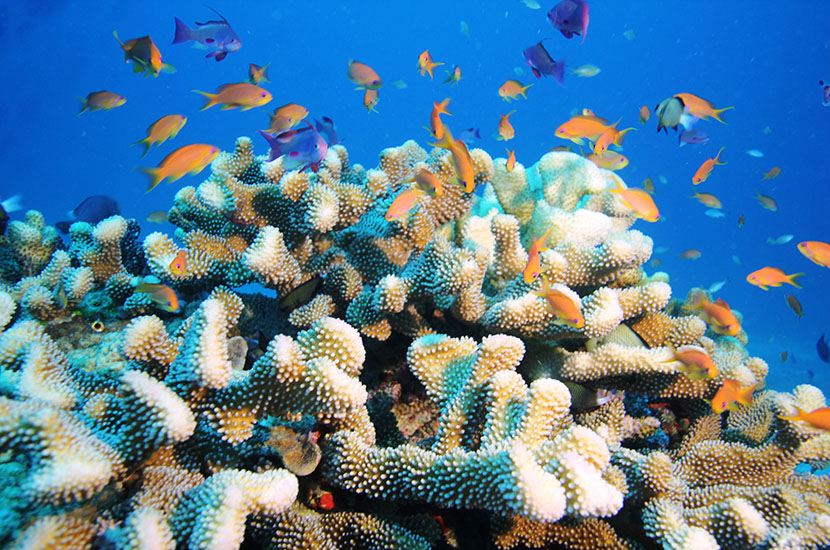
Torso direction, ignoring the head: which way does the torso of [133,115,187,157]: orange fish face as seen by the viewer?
to the viewer's right

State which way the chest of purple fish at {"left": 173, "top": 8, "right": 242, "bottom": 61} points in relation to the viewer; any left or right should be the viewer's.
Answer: facing to the right of the viewer

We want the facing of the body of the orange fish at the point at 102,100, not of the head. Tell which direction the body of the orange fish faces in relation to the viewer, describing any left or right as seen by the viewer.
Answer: facing to the right of the viewer

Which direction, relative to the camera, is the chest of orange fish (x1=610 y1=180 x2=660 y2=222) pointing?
to the viewer's right

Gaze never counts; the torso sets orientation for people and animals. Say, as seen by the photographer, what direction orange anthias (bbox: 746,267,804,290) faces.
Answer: facing to the left of the viewer

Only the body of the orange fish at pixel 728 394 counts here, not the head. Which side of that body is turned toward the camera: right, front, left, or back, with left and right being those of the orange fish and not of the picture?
left

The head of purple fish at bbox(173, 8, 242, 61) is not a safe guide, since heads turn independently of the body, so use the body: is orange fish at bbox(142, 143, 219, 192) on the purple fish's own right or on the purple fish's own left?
on the purple fish's own right
